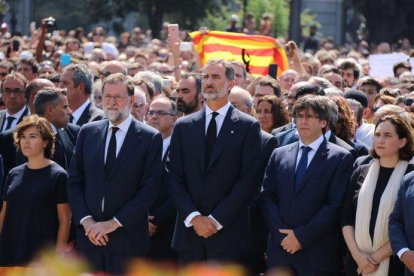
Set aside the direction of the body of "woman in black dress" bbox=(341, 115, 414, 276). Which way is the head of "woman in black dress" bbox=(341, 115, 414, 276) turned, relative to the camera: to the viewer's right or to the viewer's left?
to the viewer's left

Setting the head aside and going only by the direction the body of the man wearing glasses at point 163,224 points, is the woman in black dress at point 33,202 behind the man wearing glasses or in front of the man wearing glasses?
in front

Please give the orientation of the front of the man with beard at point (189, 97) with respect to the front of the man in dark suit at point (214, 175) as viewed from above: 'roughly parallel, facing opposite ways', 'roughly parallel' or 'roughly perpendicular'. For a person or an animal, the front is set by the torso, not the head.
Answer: roughly parallel

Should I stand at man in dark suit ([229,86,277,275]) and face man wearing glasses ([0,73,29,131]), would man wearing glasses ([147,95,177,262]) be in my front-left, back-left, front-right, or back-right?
front-left

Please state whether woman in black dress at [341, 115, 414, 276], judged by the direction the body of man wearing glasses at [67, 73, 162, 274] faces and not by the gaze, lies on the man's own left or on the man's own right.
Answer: on the man's own left

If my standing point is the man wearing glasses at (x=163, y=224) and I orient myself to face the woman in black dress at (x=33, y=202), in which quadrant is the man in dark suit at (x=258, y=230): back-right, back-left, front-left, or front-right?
back-left

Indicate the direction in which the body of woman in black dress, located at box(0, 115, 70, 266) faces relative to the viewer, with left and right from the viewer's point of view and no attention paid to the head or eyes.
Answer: facing the viewer and to the left of the viewer

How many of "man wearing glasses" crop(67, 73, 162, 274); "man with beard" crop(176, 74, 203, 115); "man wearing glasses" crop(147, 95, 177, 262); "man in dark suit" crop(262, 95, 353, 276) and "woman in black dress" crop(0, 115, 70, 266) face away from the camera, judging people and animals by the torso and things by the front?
0

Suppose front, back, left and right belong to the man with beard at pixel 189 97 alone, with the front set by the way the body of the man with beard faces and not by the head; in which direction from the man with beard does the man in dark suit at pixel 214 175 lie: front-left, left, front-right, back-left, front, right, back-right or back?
front-left

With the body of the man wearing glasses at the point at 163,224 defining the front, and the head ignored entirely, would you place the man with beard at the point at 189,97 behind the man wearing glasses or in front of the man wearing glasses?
behind

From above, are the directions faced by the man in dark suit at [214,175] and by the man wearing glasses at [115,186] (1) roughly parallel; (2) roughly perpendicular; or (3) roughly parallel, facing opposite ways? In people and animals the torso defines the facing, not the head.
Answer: roughly parallel

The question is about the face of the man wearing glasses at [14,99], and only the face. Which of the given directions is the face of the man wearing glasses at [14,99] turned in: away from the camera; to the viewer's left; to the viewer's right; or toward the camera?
toward the camera

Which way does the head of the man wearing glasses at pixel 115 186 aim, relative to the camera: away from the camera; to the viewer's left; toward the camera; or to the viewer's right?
toward the camera
